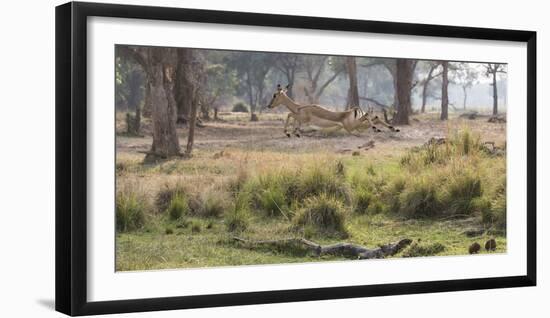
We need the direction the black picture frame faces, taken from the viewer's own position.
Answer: facing the viewer and to the right of the viewer
